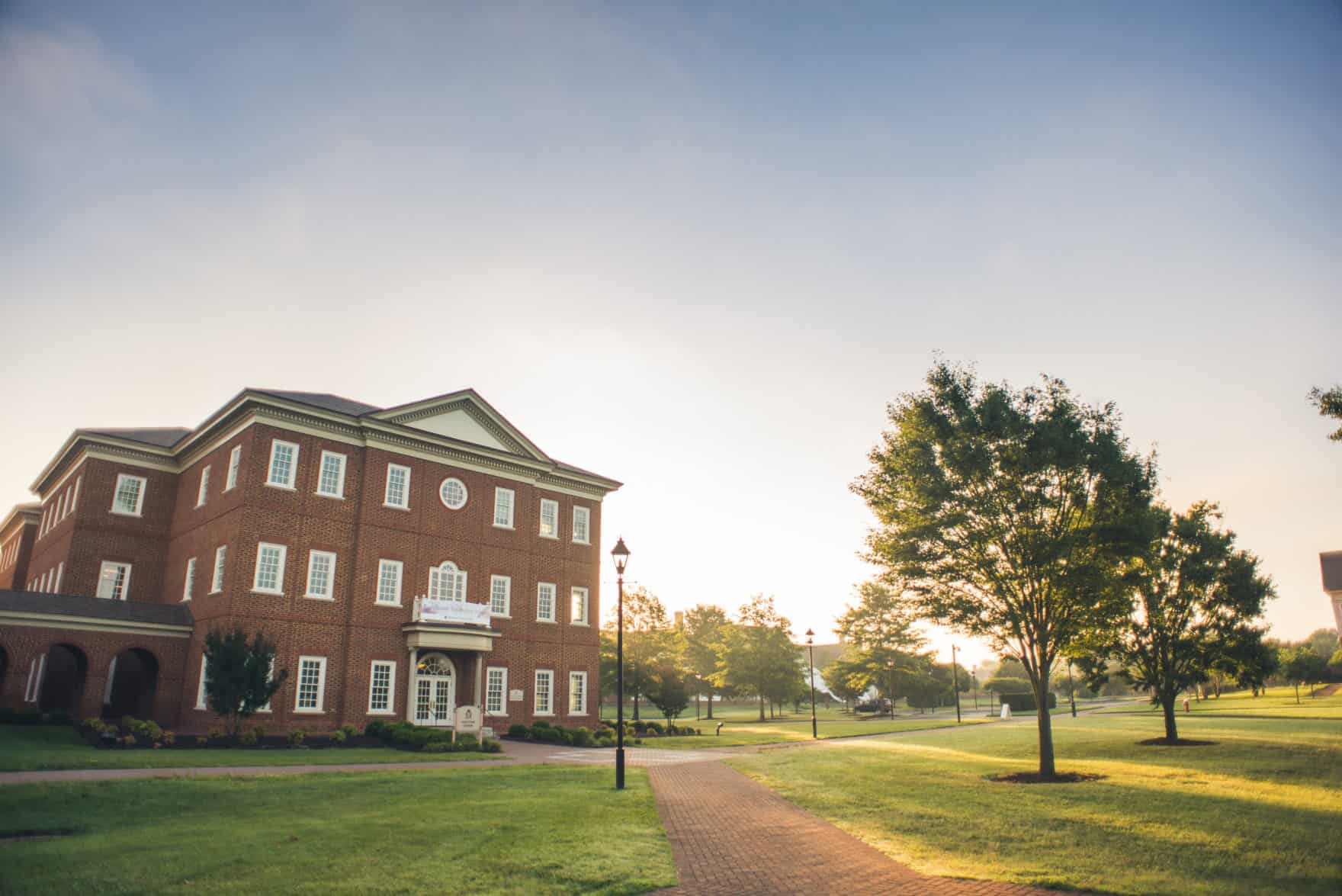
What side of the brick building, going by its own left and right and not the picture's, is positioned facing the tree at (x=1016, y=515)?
front

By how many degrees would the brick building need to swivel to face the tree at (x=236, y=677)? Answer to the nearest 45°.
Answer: approximately 45° to its right

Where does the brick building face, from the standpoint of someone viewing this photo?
facing the viewer and to the right of the viewer

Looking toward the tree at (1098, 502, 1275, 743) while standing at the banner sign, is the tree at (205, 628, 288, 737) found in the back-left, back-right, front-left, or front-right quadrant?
back-right

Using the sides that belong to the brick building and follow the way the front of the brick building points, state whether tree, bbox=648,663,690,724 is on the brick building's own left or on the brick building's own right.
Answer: on the brick building's own left
